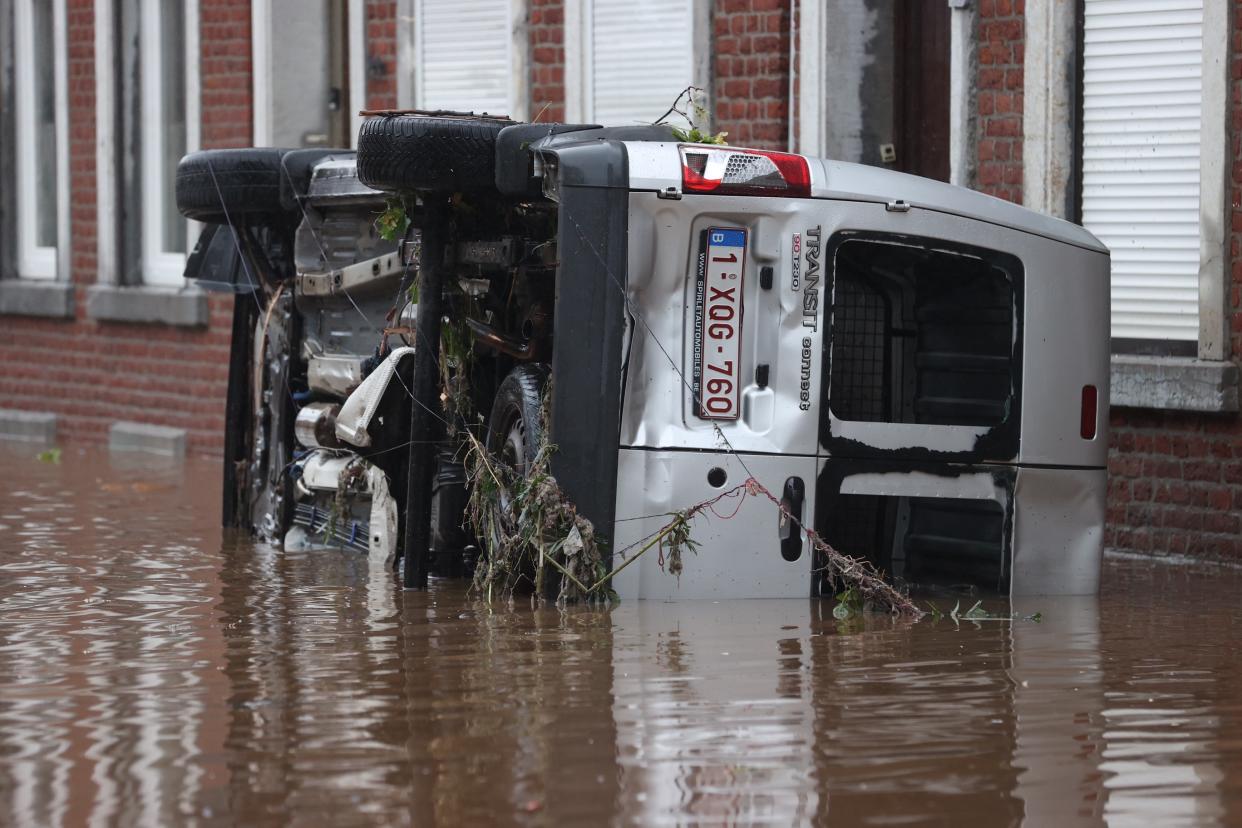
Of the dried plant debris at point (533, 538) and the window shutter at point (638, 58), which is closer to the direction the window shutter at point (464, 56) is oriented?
the dried plant debris

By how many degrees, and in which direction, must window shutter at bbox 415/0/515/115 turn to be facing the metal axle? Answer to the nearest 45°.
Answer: approximately 45° to its left

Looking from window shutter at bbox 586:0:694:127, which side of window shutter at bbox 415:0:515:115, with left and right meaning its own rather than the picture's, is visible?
left

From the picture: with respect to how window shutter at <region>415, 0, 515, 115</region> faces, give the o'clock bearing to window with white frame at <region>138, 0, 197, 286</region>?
The window with white frame is roughly at 3 o'clock from the window shutter.

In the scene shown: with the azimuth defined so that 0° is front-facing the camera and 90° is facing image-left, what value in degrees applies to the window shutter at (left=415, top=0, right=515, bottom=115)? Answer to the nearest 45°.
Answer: approximately 45°

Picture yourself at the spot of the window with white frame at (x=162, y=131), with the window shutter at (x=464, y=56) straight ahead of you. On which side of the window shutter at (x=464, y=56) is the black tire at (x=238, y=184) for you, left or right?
right

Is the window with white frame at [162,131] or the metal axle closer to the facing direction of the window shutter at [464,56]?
the metal axle

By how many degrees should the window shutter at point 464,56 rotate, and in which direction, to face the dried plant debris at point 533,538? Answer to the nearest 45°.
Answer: approximately 45° to its left

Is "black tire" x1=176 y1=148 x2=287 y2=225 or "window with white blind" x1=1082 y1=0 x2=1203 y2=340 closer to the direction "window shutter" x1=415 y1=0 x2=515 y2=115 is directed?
the black tire

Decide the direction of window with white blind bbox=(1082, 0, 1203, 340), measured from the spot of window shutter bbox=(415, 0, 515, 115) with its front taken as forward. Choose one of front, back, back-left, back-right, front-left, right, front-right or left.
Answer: left
